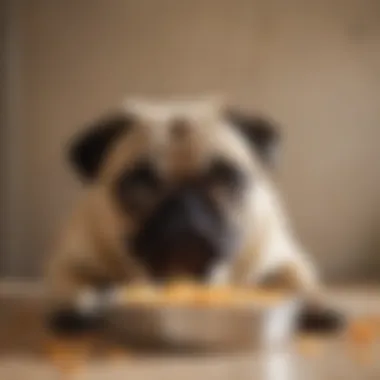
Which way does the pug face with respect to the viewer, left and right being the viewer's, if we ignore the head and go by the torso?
facing the viewer
